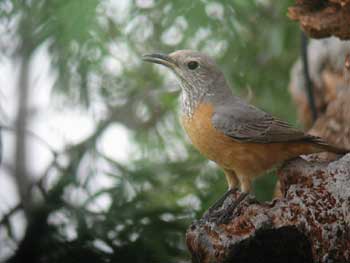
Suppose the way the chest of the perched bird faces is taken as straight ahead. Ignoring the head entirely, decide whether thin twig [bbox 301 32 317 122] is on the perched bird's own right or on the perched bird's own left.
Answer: on the perched bird's own right

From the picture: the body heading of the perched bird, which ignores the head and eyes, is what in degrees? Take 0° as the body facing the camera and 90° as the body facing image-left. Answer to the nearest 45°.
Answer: approximately 90°
